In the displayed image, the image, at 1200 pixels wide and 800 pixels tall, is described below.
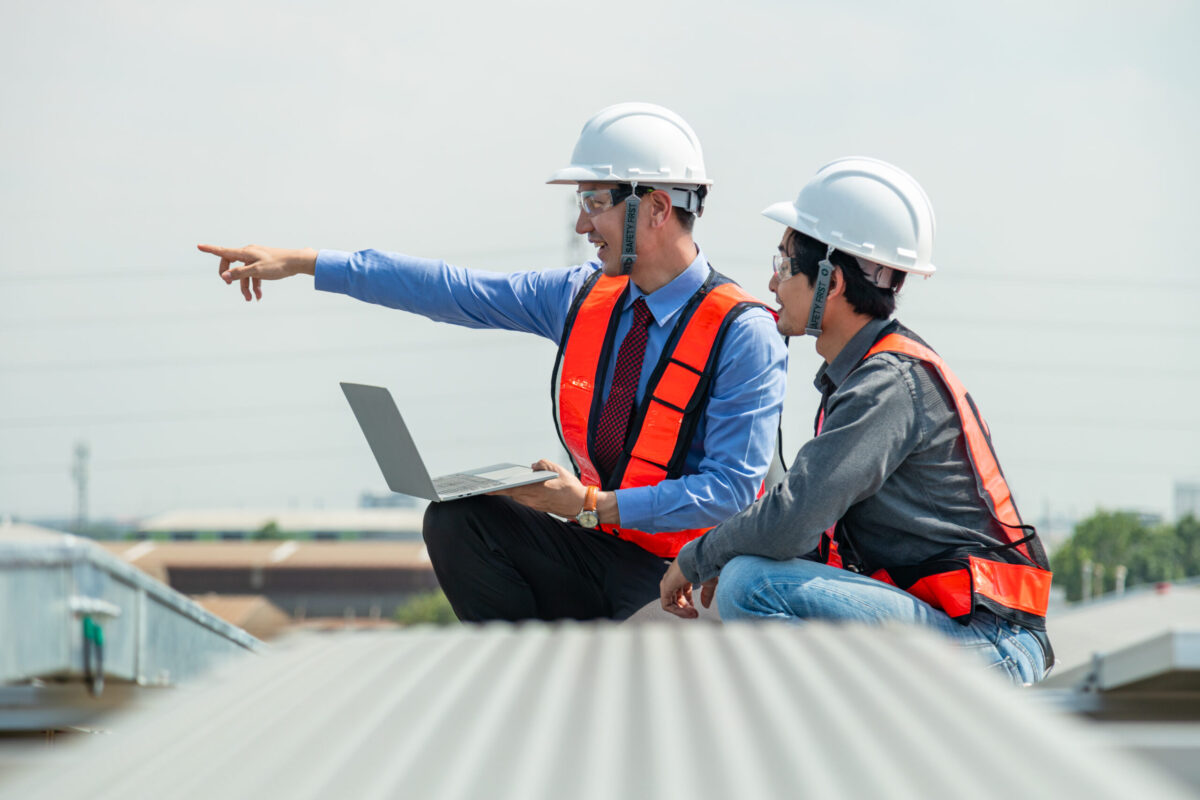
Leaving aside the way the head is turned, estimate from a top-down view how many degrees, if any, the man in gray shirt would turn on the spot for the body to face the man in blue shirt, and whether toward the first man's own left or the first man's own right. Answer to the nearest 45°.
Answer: approximately 45° to the first man's own right

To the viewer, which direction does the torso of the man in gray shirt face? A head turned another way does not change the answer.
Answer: to the viewer's left

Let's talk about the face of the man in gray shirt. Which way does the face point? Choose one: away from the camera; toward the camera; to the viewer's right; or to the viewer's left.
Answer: to the viewer's left

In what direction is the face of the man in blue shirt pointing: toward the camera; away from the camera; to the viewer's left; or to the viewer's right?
to the viewer's left

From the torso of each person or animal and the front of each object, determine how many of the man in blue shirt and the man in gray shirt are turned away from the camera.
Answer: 0

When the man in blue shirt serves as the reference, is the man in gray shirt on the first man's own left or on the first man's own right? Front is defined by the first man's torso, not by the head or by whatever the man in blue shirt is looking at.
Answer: on the first man's own left

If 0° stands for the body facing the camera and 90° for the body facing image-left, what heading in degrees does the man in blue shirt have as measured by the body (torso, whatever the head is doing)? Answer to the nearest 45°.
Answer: approximately 45°
